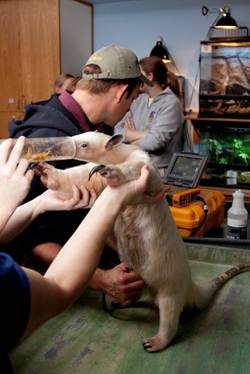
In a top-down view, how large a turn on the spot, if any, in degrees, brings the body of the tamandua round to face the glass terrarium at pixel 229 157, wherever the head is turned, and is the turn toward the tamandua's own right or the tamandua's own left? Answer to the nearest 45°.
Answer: approximately 90° to the tamandua's own right

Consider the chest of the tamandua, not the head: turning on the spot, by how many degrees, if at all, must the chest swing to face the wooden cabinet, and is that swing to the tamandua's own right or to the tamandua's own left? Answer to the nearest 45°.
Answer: approximately 90° to the tamandua's own right

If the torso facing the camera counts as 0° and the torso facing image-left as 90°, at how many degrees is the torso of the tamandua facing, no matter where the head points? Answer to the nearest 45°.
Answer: approximately 90°

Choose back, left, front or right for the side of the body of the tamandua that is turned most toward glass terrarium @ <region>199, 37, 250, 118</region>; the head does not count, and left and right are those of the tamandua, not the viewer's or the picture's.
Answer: right

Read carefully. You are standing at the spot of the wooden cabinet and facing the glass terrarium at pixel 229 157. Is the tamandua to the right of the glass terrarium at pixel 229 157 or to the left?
right
